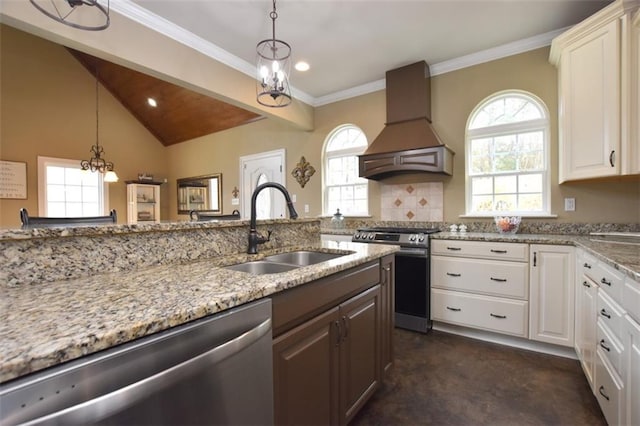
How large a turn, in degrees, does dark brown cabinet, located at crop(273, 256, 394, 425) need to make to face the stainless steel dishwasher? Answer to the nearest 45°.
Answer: approximately 90° to its right

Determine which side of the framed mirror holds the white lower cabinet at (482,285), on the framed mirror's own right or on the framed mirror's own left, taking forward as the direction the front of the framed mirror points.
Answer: on the framed mirror's own left

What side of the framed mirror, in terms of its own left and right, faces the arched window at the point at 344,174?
left

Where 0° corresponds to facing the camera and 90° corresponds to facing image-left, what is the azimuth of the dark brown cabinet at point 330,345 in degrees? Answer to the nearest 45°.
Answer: approximately 315°

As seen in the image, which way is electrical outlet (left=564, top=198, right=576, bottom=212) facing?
toward the camera

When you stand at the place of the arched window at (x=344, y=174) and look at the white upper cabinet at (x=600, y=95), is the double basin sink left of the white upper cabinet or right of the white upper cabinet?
right

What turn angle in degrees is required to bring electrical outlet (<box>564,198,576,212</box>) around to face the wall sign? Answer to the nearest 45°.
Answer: approximately 45° to its right

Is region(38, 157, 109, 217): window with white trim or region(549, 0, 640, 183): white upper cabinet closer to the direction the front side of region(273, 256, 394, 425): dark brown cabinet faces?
the white upper cabinet

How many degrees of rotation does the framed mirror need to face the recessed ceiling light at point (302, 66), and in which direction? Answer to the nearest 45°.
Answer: approximately 45° to its left

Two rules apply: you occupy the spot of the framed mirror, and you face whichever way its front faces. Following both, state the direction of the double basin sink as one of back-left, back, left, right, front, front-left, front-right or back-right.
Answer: front-left

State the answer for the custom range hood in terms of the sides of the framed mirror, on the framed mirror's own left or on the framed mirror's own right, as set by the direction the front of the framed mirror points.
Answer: on the framed mirror's own left

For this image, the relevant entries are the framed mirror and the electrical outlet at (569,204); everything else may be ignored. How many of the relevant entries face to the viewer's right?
0

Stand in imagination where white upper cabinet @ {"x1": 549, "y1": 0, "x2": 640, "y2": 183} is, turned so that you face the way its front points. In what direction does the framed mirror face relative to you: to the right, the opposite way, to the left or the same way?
to the left
